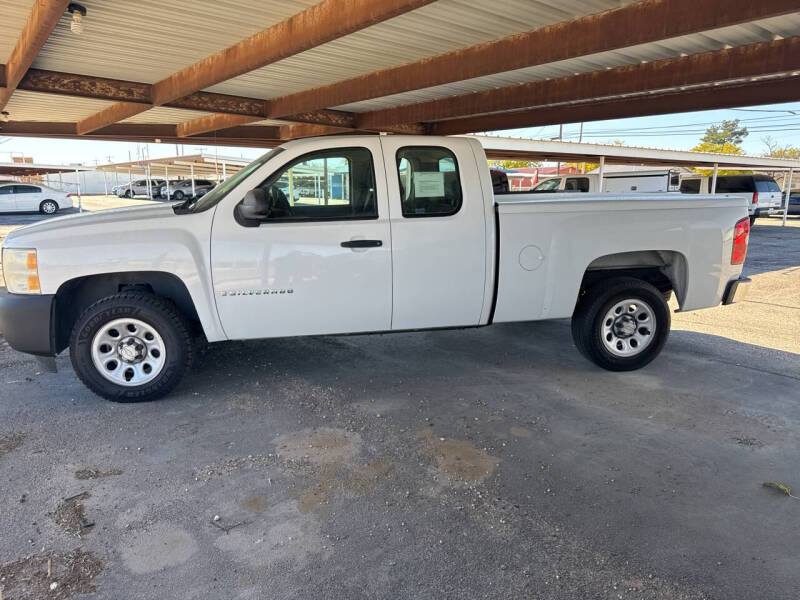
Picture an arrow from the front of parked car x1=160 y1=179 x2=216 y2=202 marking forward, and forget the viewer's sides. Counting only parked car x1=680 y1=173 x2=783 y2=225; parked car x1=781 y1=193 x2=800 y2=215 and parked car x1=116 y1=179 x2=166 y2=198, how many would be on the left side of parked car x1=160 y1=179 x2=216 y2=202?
2

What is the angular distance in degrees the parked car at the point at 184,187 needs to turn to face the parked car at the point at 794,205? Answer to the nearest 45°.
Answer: approximately 90° to its left

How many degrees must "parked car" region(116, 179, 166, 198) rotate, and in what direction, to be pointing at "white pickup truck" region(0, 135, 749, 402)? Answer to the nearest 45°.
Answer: approximately 45° to its left

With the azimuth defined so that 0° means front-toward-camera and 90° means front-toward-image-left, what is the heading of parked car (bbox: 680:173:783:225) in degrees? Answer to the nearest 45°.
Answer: approximately 135°

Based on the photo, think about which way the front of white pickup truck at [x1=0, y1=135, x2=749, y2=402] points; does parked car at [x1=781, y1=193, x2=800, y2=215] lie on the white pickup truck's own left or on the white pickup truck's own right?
on the white pickup truck's own right

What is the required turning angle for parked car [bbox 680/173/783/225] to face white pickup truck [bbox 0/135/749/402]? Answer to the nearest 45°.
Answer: approximately 135° to its left

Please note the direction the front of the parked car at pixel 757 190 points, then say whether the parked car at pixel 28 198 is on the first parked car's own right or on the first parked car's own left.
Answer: on the first parked car's own left

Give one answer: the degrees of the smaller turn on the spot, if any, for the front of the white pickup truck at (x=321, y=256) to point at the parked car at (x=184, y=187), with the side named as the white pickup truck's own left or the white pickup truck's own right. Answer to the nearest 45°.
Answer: approximately 90° to the white pickup truck's own right

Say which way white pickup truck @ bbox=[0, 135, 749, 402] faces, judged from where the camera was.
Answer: facing to the left of the viewer

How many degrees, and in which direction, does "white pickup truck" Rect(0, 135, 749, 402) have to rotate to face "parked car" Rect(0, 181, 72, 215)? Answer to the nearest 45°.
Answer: approximately 45° to its right

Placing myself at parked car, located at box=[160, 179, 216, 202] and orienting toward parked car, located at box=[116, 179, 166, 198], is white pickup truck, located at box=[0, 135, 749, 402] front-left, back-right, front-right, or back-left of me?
back-left

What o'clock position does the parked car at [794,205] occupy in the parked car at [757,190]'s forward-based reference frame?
the parked car at [794,205] is roughly at 2 o'clock from the parked car at [757,190].

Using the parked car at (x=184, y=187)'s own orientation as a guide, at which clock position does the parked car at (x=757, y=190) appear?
the parked car at (x=757, y=190) is roughly at 9 o'clock from the parked car at (x=184, y=187).
